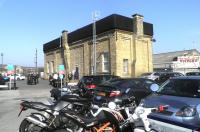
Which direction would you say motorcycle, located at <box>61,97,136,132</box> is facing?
to the viewer's right

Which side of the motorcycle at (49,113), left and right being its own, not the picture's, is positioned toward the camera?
right

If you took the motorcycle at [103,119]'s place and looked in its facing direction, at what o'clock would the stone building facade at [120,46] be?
The stone building facade is roughly at 9 o'clock from the motorcycle.

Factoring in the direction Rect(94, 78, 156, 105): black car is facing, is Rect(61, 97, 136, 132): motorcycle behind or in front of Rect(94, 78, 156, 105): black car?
behind

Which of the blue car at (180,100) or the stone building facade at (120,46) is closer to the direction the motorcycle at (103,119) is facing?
the blue car

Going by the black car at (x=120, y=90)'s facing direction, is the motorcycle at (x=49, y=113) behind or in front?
behind

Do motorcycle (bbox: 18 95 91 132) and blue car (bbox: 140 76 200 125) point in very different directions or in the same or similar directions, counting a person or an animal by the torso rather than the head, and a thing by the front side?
very different directions
